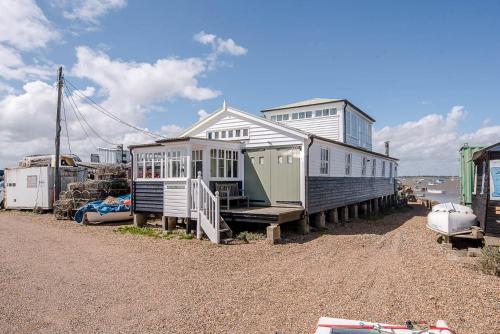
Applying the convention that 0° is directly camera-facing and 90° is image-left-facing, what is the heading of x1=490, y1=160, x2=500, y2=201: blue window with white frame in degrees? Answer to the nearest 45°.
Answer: approximately 0°

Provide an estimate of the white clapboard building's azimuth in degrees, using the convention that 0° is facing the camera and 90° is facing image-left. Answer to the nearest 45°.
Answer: approximately 45°

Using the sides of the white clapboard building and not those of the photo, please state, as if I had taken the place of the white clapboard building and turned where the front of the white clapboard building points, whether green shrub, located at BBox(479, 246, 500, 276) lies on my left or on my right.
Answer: on my left

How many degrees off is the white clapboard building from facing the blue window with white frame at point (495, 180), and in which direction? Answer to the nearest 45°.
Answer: approximately 90° to its left

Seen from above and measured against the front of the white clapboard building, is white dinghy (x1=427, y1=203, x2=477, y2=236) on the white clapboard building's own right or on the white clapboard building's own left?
on the white clapboard building's own left

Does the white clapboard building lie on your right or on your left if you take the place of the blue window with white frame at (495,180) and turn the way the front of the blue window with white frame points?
on your right
